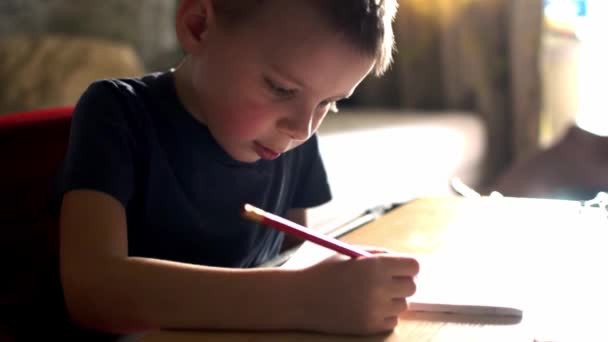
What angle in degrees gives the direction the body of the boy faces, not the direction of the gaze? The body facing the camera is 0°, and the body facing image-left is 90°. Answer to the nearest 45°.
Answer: approximately 315°

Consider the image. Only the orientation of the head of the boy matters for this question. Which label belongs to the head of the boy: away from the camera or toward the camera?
toward the camera
